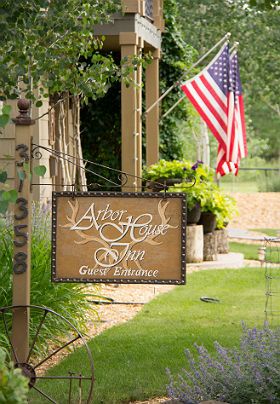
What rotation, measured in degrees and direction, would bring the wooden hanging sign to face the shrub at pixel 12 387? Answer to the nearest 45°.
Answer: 0° — it already faces it

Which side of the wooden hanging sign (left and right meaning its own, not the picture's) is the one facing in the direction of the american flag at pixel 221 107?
back

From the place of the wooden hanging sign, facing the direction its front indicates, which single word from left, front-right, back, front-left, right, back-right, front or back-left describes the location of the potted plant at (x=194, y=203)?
back

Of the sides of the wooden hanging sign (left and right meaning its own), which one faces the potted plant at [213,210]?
back

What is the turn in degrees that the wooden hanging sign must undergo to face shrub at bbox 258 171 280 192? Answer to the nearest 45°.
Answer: approximately 180°

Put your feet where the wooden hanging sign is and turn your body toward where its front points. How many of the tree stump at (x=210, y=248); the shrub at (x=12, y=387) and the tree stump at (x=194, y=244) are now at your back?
2

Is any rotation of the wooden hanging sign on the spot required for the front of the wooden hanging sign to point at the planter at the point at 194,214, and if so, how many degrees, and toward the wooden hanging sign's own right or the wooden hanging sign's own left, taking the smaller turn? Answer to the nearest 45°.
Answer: approximately 180°

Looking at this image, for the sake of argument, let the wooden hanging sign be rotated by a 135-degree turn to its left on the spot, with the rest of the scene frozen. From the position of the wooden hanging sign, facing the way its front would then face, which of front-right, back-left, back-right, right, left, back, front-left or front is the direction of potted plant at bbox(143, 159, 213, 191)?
front-left

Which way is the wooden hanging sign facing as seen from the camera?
toward the camera

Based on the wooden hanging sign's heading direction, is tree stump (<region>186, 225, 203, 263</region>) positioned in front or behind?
behind
